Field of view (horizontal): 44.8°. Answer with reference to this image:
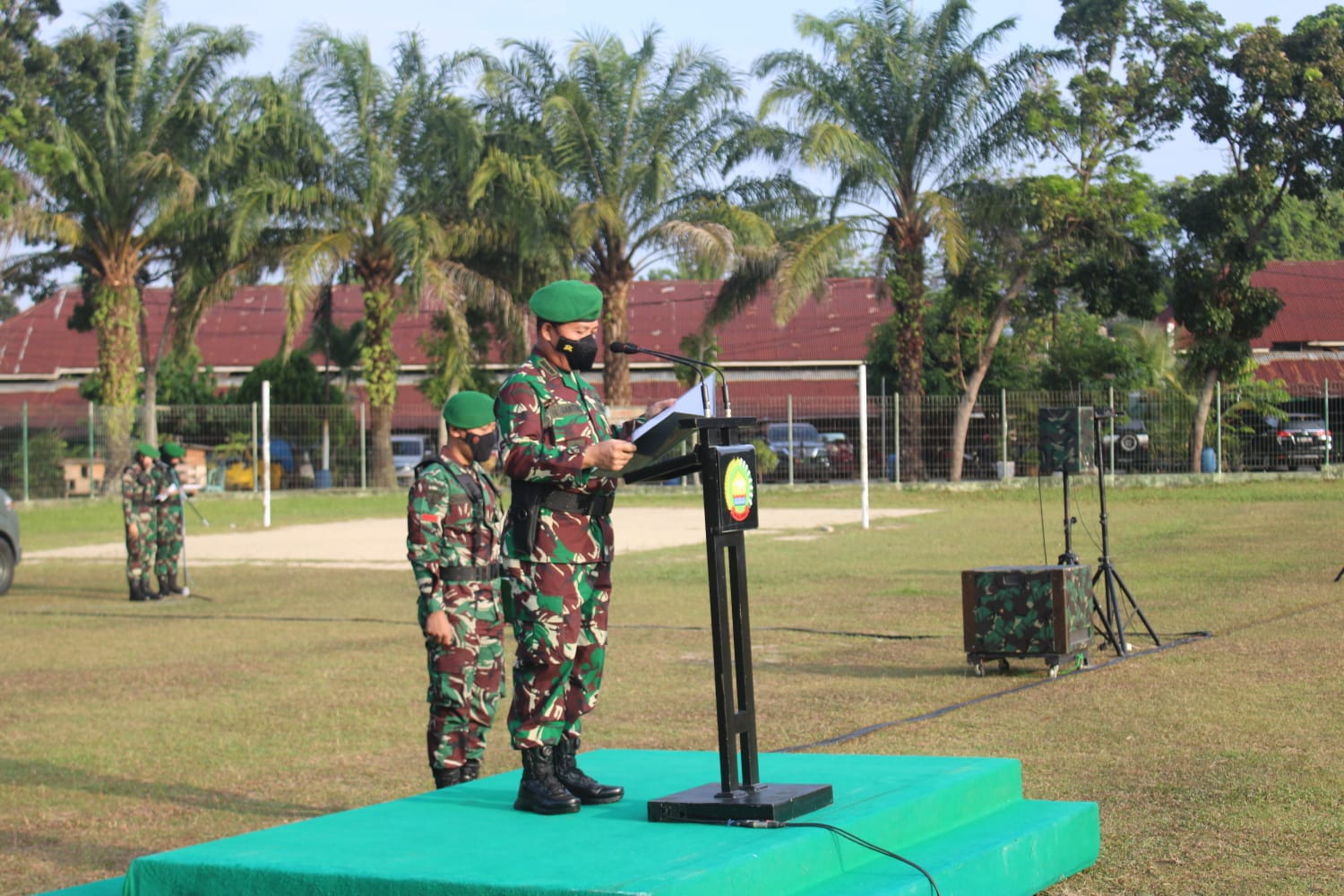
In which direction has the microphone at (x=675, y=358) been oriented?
to the viewer's left

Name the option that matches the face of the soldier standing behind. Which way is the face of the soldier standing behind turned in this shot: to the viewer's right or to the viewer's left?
to the viewer's right

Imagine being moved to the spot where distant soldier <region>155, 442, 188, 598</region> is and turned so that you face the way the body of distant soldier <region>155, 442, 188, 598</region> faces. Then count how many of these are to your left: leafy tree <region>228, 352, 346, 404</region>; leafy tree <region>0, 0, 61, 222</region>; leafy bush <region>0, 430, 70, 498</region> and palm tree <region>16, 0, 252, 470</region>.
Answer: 4

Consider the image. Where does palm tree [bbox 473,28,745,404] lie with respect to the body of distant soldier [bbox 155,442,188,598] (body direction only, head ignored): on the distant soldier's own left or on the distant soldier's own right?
on the distant soldier's own left

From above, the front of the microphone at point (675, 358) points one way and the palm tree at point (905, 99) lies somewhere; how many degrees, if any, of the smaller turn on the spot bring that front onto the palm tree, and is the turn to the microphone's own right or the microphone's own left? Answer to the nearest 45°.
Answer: approximately 90° to the microphone's own right

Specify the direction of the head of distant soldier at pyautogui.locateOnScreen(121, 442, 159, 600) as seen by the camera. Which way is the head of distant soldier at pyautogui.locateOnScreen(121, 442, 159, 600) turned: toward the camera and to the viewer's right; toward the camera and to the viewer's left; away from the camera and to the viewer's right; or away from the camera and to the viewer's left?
toward the camera and to the viewer's right

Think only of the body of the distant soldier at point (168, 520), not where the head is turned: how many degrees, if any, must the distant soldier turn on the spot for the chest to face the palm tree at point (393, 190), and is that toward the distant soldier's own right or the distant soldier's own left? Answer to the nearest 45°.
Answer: approximately 90° to the distant soldier's own left

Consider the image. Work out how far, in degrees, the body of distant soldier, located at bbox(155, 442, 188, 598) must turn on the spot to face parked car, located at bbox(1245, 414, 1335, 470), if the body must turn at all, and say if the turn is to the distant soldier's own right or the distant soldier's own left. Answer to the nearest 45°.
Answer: approximately 45° to the distant soldier's own left
